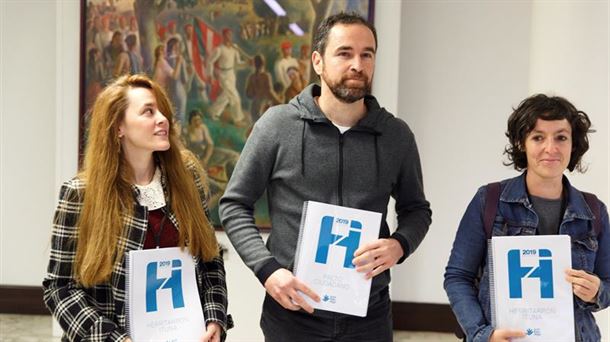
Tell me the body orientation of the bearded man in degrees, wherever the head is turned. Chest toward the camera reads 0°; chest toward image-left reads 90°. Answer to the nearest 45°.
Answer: approximately 0°

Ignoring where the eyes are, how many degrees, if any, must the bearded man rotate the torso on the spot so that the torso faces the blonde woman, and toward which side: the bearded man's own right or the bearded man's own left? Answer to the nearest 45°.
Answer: approximately 90° to the bearded man's own right
